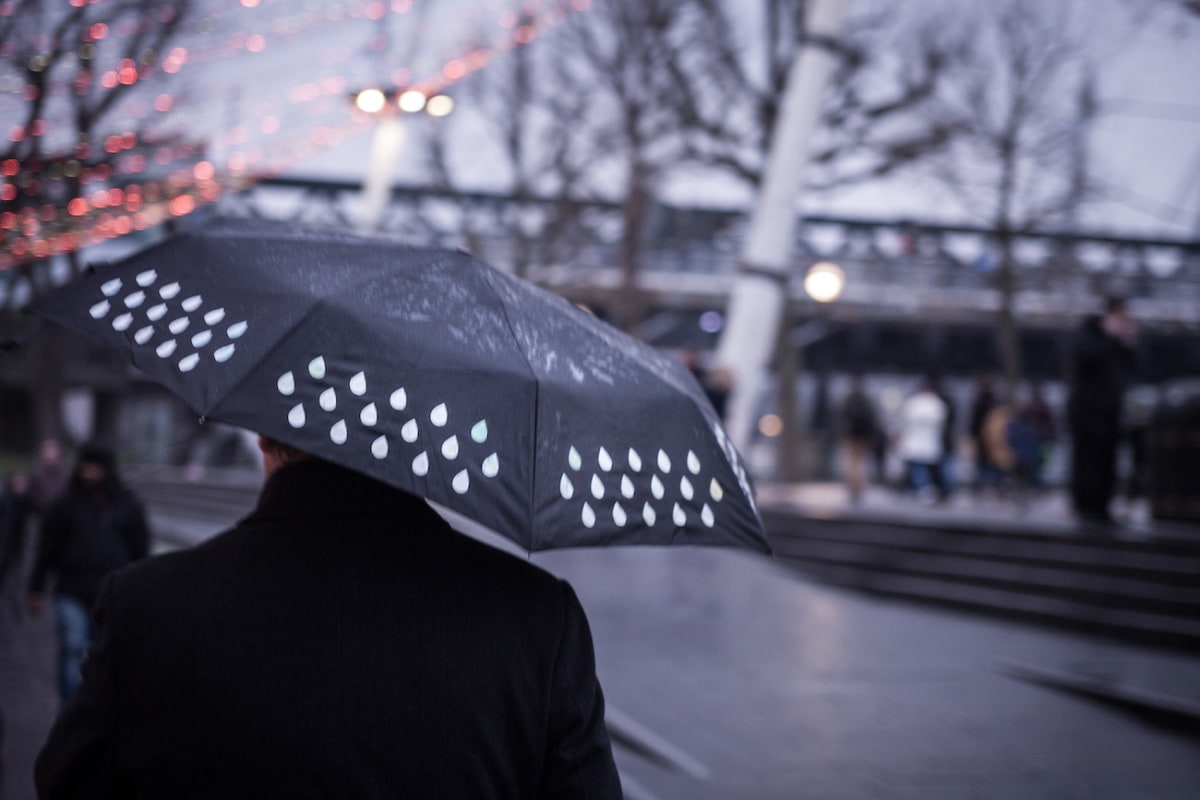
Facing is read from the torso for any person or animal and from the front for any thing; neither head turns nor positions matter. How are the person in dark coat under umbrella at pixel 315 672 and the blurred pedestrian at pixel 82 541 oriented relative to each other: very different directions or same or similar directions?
very different directions

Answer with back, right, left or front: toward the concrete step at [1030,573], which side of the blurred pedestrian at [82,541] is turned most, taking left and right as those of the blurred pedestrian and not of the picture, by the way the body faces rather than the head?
left

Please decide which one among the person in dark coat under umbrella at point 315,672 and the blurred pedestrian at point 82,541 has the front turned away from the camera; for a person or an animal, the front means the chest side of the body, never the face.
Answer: the person in dark coat under umbrella

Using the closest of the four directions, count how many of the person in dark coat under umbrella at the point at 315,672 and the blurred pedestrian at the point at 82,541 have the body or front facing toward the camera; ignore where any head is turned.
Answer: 1

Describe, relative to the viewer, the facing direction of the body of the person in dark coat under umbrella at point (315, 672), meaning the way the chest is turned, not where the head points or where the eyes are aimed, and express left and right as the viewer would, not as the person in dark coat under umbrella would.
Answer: facing away from the viewer

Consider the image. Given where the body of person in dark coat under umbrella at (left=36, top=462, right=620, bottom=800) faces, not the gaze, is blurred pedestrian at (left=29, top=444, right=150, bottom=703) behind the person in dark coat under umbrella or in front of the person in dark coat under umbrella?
in front

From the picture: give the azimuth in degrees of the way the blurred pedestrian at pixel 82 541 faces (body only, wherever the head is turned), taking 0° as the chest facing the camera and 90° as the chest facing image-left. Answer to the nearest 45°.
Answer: approximately 0°

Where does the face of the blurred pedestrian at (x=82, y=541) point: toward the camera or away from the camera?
toward the camera

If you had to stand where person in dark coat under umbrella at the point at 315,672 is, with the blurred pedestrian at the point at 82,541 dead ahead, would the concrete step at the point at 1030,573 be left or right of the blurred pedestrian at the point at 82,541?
right
